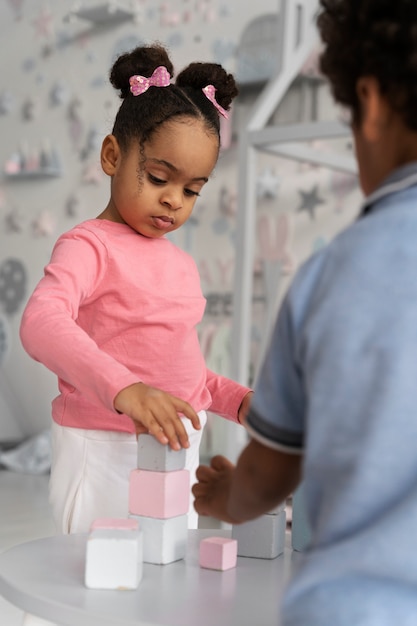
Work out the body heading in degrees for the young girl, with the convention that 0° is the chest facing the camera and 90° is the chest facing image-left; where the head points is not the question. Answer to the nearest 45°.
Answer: approximately 315°

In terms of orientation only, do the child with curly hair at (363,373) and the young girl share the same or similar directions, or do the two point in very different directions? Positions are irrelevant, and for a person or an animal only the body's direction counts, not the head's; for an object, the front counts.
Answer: very different directions

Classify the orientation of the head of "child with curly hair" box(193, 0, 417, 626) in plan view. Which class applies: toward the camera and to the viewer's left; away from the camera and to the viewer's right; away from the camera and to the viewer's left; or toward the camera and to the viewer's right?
away from the camera and to the viewer's left

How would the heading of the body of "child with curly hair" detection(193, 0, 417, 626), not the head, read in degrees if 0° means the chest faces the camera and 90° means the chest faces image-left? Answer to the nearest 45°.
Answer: approximately 135°
